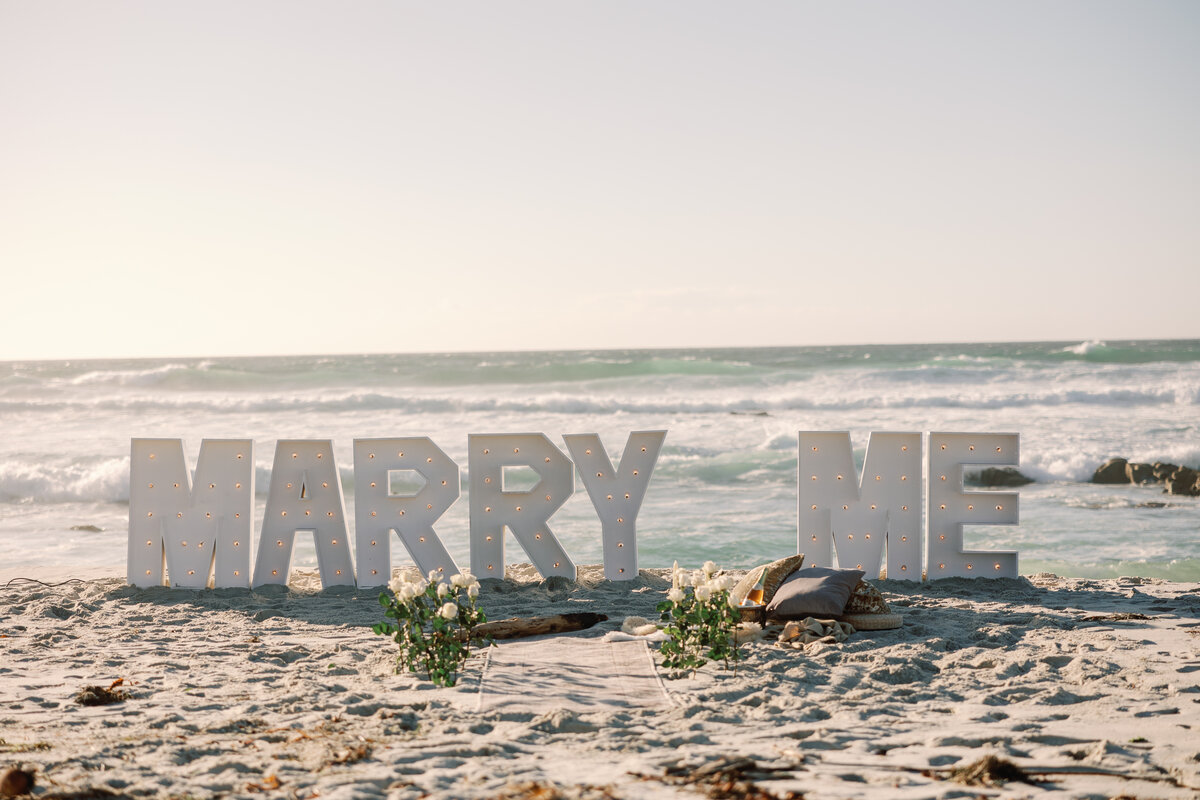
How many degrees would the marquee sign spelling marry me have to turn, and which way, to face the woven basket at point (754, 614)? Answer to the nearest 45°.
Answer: approximately 45° to its left

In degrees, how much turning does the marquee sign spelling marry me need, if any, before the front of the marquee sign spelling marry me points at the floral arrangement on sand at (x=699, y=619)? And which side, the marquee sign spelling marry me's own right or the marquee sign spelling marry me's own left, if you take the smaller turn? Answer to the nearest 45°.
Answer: approximately 45° to the marquee sign spelling marry me's own left

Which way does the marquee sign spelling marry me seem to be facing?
toward the camera

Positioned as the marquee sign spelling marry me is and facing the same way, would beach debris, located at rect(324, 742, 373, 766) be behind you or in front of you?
in front

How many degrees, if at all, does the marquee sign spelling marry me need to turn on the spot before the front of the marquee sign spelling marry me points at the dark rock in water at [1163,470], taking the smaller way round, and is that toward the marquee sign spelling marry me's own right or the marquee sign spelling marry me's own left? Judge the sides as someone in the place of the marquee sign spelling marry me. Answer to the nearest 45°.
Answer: approximately 135° to the marquee sign spelling marry me's own left

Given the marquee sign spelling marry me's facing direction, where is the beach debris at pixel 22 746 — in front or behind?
in front

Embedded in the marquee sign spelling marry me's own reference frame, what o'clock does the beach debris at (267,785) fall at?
The beach debris is roughly at 12 o'clock from the marquee sign spelling marry me.

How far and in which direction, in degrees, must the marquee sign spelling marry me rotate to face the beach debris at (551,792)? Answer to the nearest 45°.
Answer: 0° — it already faces it

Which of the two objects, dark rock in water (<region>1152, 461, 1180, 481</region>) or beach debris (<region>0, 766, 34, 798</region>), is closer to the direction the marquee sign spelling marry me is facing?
the beach debris

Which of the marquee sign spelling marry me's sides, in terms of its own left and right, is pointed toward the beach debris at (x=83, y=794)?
front

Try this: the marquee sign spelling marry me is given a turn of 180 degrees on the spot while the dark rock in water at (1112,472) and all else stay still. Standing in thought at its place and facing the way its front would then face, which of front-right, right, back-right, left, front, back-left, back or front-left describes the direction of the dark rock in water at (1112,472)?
front-right

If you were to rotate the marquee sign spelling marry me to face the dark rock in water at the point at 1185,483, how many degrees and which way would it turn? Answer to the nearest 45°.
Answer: approximately 135° to its left
